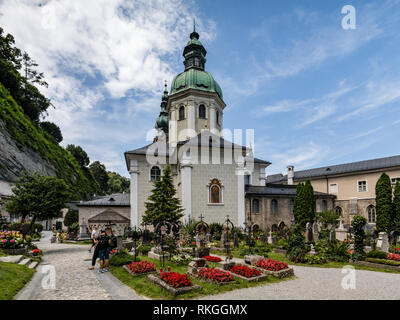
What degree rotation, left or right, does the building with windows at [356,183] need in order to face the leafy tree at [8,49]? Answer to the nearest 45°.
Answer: approximately 45° to its right

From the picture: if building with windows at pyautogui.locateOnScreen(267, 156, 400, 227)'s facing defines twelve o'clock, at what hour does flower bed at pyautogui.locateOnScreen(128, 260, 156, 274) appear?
The flower bed is roughly at 11 o'clock from the building with windows.

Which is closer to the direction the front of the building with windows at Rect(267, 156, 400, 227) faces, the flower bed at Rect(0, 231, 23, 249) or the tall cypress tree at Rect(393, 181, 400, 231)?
the flower bed

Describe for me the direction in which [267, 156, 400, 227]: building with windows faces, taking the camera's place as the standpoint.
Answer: facing the viewer and to the left of the viewer

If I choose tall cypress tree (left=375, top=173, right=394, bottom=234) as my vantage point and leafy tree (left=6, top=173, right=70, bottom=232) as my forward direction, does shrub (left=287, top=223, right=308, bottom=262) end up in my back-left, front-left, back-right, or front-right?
front-left

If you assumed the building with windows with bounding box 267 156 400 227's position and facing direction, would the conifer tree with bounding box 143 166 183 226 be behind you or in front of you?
in front

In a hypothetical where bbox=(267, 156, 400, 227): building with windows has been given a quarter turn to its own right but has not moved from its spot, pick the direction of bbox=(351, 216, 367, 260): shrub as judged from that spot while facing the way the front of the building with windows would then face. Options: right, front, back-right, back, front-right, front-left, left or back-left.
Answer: back-left

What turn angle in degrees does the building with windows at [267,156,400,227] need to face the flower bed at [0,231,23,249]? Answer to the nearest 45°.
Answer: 0° — it already faces it

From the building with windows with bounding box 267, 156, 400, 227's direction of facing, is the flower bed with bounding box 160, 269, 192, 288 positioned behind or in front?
in front

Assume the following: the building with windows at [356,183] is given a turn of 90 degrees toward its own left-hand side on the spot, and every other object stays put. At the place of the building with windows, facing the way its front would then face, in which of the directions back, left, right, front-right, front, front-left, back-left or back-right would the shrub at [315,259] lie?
front-right

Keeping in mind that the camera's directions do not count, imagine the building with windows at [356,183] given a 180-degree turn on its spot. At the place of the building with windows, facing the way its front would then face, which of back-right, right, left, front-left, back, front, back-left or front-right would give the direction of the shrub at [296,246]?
back-right

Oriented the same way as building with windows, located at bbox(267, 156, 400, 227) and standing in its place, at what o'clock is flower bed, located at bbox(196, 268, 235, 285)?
The flower bed is roughly at 11 o'clock from the building with windows.

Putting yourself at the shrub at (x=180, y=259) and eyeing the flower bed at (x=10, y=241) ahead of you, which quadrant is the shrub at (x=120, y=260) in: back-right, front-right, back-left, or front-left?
front-left

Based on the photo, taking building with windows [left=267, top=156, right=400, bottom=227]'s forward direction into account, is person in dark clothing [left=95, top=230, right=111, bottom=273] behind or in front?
in front

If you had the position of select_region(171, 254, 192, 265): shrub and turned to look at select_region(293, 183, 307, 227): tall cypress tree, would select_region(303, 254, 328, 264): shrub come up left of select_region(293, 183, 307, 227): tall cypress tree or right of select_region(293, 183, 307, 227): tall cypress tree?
right

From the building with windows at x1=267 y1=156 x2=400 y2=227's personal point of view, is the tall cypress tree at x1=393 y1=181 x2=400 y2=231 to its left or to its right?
on its left

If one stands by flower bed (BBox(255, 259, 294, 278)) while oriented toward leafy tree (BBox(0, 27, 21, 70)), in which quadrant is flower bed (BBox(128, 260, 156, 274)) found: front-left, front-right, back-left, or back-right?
front-left

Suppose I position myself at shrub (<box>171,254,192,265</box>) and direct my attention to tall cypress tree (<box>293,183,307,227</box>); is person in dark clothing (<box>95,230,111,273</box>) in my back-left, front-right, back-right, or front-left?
back-left
